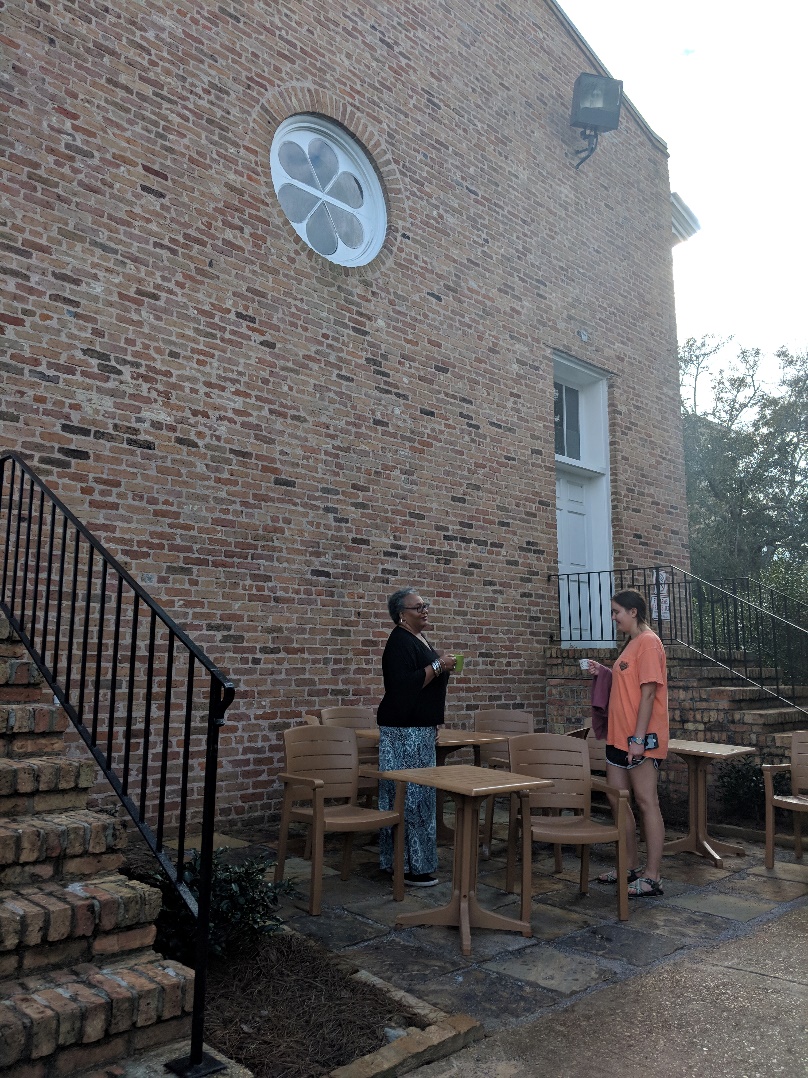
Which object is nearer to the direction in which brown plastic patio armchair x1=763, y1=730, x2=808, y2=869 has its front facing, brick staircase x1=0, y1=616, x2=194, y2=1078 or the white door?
the brick staircase

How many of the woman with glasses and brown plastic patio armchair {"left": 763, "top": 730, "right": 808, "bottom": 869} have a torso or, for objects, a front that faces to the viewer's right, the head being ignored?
1

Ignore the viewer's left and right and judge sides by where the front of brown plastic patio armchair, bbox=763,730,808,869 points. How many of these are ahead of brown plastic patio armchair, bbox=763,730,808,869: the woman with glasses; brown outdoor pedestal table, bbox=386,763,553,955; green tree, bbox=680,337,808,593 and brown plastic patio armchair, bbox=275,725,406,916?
3

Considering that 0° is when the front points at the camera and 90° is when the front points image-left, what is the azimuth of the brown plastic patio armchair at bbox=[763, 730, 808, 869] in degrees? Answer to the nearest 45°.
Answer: approximately 45°

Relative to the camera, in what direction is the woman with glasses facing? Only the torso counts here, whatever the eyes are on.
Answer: to the viewer's right

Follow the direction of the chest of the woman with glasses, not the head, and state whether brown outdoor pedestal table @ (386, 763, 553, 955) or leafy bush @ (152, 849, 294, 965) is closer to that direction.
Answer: the brown outdoor pedestal table

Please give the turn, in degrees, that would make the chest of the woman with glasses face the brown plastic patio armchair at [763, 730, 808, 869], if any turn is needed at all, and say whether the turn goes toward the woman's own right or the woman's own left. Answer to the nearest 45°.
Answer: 0° — they already face it
